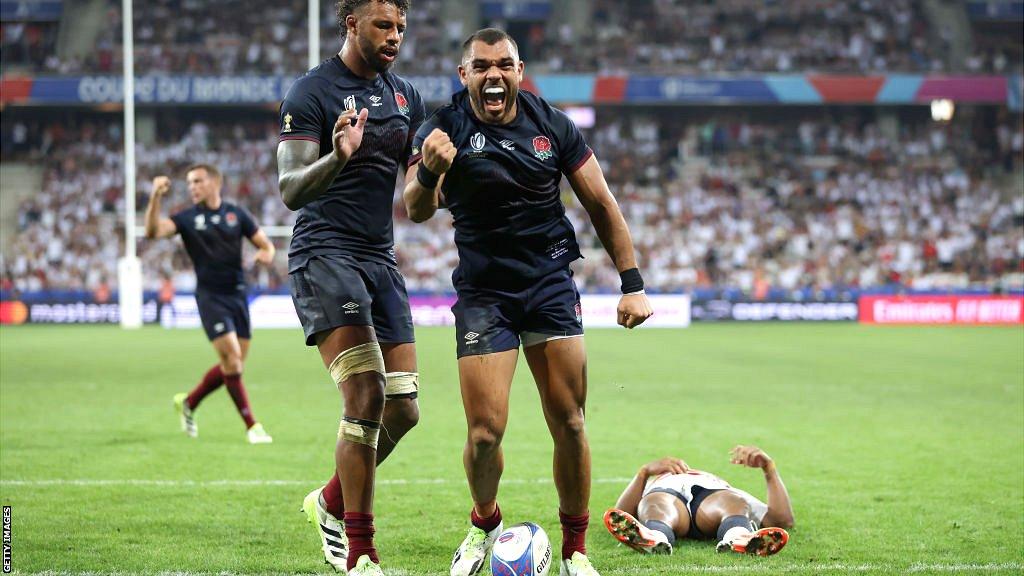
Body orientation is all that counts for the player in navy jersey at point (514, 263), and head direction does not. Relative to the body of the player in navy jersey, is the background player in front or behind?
behind

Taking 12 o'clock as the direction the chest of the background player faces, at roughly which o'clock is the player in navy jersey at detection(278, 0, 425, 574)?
The player in navy jersey is roughly at 12 o'clock from the background player.

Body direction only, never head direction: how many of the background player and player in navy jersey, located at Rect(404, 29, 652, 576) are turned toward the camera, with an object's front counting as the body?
2

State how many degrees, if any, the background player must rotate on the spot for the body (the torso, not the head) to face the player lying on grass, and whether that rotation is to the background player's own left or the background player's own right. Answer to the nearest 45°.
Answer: approximately 45° to the background player's own left

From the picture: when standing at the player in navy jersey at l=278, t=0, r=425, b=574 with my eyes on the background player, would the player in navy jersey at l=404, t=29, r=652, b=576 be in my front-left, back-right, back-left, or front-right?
back-right
